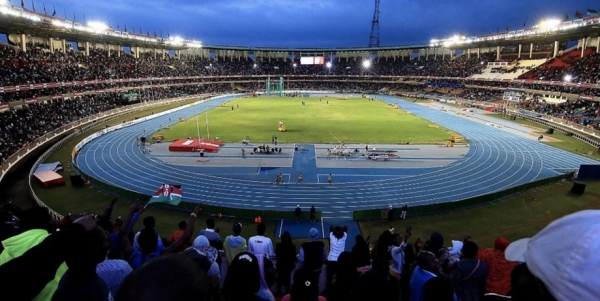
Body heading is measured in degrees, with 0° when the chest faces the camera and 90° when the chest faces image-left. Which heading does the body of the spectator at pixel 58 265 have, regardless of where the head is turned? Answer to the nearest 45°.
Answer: approximately 180°

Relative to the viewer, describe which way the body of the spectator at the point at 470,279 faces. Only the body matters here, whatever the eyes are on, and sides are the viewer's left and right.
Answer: facing away from the viewer

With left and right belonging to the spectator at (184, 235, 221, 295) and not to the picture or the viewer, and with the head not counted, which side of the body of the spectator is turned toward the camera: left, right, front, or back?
back

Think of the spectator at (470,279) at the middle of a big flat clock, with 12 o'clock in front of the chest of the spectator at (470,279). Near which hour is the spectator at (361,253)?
the spectator at (361,253) is roughly at 10 o'clock from the spectator at (470,279).

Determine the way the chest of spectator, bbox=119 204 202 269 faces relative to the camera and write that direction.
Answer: away from the camera

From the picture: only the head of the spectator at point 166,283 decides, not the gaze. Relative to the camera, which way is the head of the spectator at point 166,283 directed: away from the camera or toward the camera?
away from the camera

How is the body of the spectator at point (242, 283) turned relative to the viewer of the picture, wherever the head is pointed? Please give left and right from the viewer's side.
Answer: facing away from the viewer

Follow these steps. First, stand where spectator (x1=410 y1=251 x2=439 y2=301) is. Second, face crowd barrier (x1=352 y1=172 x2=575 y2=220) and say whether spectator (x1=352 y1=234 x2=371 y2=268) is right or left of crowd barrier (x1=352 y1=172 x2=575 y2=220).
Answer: left

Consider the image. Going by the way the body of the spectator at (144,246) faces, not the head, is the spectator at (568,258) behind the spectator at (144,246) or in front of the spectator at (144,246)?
behind

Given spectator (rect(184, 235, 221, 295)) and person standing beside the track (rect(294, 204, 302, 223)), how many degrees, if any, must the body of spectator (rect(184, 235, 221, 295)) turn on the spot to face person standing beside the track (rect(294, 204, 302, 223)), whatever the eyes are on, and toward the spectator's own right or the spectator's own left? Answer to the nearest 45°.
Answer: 0° — they already face them
